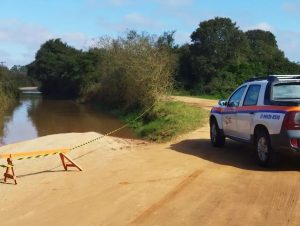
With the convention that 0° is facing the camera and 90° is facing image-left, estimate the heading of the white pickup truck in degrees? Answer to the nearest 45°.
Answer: approximately 135°

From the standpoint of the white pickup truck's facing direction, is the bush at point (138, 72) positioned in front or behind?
in front
